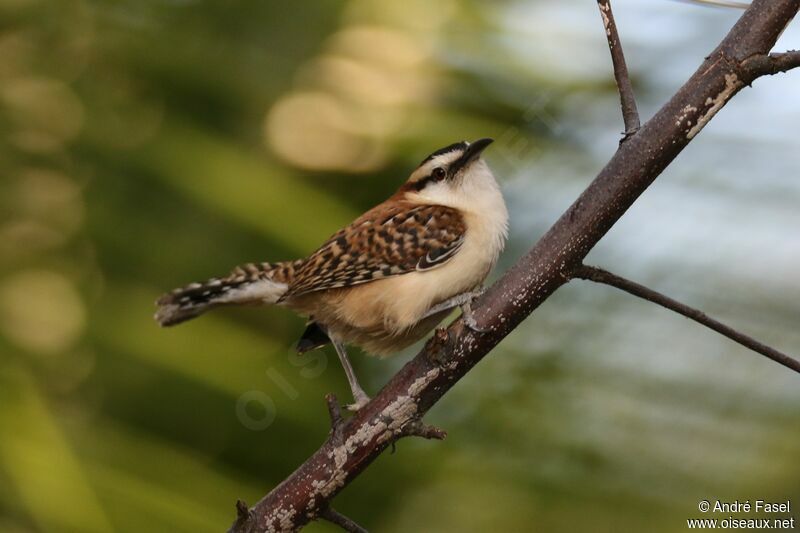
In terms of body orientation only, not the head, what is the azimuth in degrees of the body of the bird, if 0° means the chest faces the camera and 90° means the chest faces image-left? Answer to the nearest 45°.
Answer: approximately 270°
